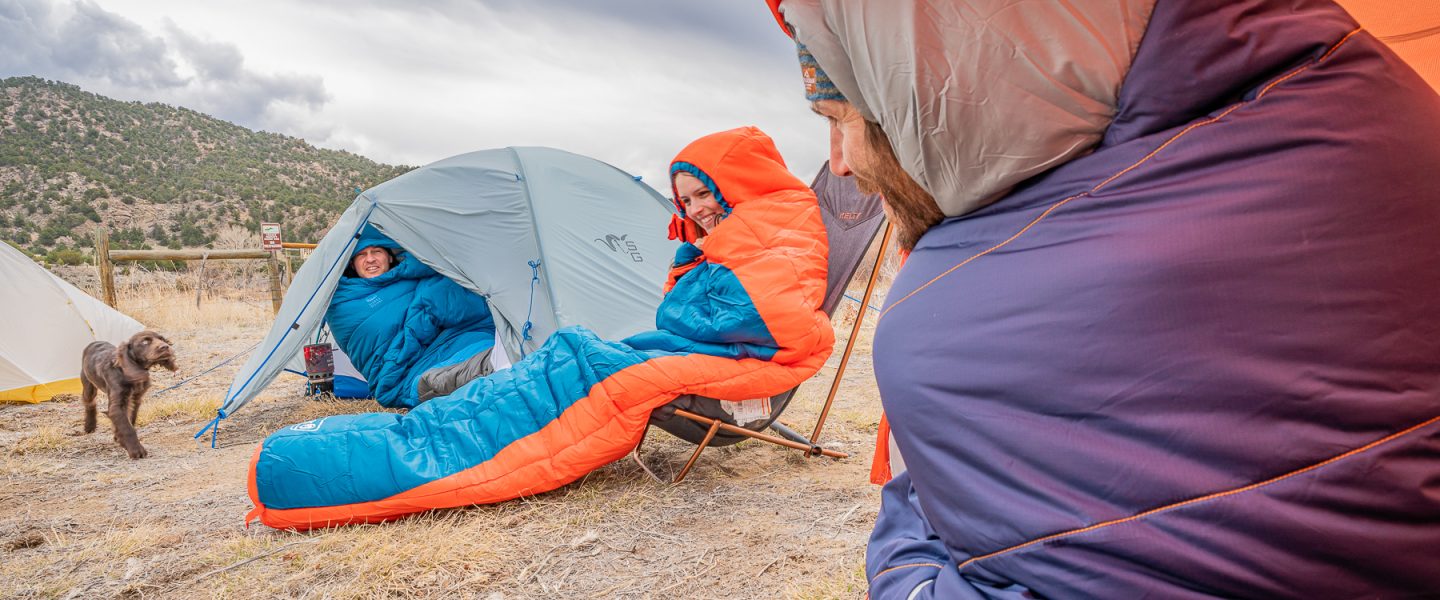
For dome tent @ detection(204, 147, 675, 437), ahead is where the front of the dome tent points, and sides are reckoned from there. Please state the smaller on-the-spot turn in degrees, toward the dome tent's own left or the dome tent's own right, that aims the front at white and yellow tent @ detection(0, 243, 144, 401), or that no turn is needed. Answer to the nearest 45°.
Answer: approximately 90° to the dome tent's own right

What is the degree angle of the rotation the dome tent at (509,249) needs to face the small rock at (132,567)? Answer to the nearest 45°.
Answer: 0° — it already faces it

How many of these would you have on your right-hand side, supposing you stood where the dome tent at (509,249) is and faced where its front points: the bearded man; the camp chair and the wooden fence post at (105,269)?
1

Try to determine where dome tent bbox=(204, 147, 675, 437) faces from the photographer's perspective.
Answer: facing the viewer and to the left of the viewer

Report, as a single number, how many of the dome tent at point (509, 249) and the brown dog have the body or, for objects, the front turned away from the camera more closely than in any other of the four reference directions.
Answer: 0

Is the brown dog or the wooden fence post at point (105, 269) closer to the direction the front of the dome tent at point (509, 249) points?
the brown dog

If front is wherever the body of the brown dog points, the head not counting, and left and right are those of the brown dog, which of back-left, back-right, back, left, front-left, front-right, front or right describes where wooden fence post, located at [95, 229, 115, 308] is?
back-left

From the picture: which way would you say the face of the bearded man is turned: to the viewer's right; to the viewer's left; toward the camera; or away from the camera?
to the viewer's left

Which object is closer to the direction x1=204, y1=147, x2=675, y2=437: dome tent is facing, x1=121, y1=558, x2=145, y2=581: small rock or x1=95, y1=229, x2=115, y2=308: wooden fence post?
the small rock

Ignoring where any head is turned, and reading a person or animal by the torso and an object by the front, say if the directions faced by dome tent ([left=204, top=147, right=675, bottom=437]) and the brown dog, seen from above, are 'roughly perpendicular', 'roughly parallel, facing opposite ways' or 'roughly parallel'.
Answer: roughly perpendicular

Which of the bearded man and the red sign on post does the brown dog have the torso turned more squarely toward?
the bearded man

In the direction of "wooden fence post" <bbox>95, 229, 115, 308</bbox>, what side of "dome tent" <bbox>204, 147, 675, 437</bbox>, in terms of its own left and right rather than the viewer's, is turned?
right

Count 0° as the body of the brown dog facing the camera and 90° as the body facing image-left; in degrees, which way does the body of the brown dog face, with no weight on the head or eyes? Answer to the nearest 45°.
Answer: approximately 315°

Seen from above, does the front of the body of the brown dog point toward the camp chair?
yes

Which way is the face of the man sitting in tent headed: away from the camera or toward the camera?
toward the camera

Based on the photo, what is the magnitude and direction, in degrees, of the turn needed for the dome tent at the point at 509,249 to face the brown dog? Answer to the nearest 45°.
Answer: approximately 45° to its right

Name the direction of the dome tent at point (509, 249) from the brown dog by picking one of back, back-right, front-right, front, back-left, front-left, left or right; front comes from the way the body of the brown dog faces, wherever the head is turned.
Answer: front-left
